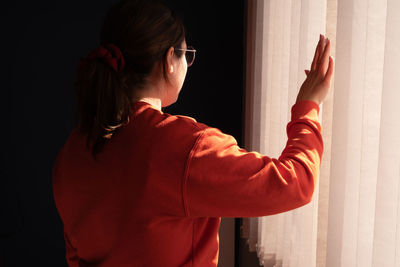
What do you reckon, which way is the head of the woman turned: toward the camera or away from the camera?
away from the camera

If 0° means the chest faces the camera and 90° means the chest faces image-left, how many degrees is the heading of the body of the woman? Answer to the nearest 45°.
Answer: approximately 225°
